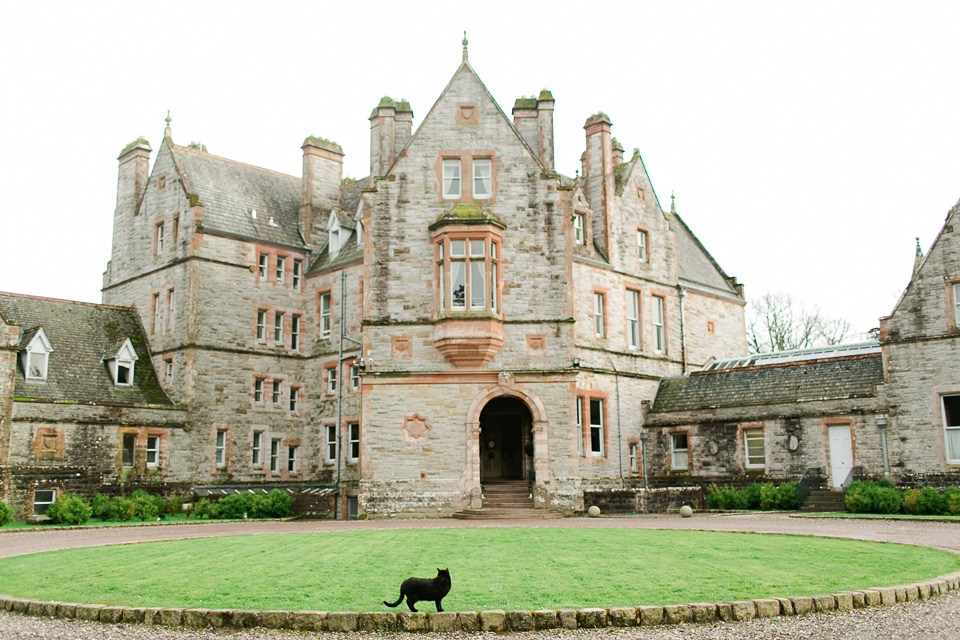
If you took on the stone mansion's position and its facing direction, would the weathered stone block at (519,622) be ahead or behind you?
ahead

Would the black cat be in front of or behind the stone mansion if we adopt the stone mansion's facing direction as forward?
in front

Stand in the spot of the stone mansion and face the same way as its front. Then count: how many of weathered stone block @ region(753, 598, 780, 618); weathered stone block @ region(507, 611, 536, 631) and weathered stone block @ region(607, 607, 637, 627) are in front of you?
3

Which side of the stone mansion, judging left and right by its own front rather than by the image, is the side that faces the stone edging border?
front

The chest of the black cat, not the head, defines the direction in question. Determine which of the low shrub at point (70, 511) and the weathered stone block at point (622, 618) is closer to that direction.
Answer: the weathered stone block

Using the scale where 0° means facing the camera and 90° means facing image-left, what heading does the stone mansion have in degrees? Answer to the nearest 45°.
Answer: approximately 0°

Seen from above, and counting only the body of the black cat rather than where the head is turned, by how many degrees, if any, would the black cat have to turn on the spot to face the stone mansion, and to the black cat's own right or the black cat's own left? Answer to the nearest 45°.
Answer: approximately 90° to the black cat's own left

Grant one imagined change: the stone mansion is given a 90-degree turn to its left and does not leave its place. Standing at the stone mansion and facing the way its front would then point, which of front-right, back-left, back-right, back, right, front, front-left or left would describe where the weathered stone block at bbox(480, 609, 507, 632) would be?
right

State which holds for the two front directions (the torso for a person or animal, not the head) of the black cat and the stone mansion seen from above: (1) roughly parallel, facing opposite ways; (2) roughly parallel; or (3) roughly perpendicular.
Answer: roughly perpendicular

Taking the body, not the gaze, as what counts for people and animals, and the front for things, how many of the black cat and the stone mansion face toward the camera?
1

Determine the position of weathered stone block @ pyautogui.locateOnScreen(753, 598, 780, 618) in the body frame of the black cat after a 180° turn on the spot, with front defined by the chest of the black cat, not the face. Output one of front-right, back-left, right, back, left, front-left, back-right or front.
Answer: back

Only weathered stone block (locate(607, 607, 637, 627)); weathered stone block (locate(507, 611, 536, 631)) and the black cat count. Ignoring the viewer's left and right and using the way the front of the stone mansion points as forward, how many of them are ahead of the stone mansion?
3

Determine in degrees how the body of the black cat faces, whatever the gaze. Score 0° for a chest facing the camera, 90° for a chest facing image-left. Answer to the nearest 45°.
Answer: approximately 270°
